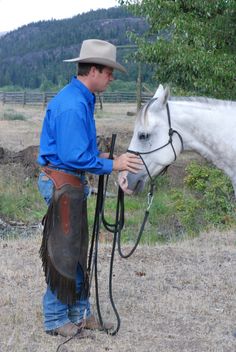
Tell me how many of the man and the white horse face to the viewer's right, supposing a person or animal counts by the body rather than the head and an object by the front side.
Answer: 1

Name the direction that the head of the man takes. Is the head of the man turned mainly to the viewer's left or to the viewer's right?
to the viewer's right

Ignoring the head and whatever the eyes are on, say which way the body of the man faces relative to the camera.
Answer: to the viewer's right

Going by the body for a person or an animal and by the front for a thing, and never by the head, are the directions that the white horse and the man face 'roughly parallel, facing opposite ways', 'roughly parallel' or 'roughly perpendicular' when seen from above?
roughly parallel, facing opposite ways

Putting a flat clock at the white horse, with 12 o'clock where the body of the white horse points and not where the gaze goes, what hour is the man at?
The man is roughly at 11 o'clock from the white horse.

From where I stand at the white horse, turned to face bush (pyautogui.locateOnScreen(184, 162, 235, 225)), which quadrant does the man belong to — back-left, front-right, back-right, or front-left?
back-left

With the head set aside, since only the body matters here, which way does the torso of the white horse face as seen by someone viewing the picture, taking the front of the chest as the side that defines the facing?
to the viewer's left

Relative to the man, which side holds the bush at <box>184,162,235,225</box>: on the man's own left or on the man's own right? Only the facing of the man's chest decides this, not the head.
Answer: on the man's own left

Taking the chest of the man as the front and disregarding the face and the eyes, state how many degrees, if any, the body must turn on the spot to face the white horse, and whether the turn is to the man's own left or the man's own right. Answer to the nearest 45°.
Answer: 0° — they already face it

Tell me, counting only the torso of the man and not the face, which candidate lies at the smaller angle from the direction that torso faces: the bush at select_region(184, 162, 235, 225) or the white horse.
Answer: the white horse

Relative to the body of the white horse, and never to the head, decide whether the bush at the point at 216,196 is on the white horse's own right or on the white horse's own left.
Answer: on the white horse's own right

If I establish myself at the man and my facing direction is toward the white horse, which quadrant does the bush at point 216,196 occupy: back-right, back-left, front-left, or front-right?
front-left

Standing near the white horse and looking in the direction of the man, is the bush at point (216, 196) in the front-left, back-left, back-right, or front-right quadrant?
back-right
